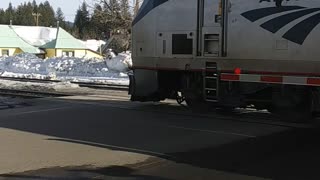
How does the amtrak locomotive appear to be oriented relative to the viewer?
to the viewer's left

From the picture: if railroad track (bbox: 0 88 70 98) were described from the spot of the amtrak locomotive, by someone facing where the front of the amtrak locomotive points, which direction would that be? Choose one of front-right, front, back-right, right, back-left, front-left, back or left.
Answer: front-right
